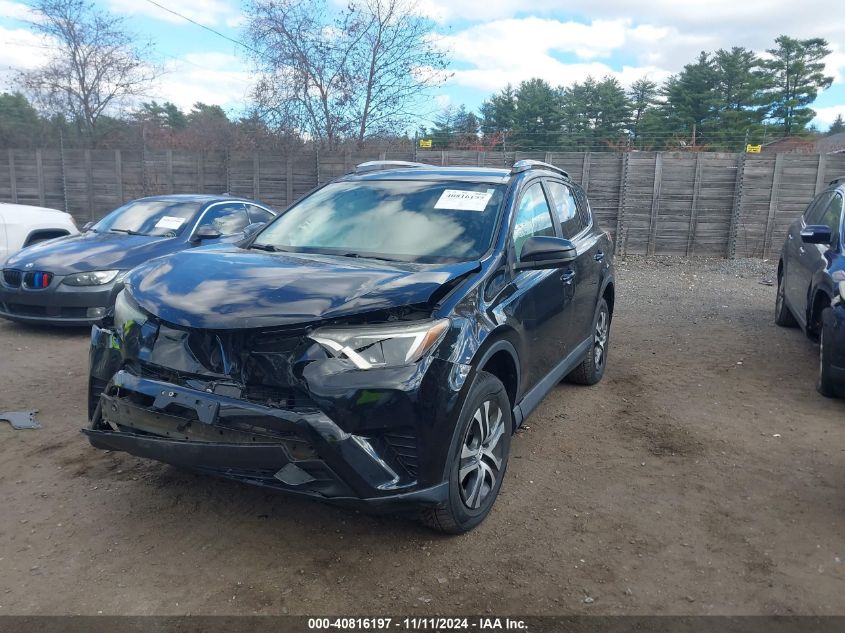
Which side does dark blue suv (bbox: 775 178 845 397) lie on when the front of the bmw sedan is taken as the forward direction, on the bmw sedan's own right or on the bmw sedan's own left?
on the bmw sedan's own left

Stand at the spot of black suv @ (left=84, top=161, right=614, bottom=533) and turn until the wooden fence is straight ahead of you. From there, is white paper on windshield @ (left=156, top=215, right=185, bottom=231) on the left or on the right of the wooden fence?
left

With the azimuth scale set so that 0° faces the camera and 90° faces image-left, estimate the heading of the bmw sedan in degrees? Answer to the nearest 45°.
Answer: approximately 45°

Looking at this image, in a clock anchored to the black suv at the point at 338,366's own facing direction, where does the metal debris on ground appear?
The metal debris on ground is roughly at 3 o'clock from the black suv.

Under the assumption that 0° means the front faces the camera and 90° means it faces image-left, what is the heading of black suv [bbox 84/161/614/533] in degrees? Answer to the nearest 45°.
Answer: approximately 45°
